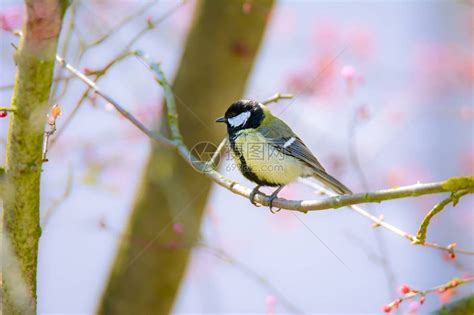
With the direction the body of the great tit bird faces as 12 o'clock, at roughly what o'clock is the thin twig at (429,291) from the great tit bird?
The thin twig is roughly at 8 o'clock from the great tit bird.

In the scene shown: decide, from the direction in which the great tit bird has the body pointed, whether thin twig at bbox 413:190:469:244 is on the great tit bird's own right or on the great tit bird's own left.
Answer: on the great tit bird's own left

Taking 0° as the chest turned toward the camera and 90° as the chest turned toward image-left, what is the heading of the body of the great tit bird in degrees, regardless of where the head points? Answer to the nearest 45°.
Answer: approximately 90°
